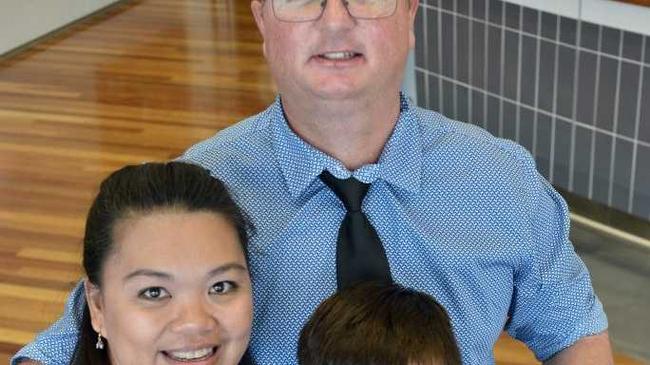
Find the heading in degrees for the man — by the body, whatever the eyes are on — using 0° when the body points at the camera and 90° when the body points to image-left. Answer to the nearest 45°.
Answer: approximately 0°
